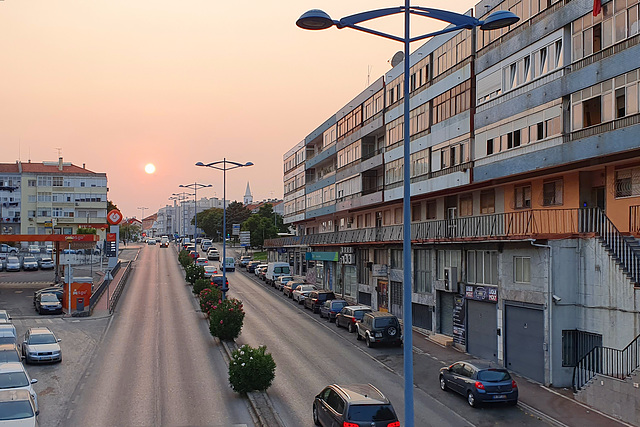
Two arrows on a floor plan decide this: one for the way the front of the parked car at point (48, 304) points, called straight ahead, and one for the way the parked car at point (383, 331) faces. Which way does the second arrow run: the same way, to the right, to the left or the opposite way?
the opposite way

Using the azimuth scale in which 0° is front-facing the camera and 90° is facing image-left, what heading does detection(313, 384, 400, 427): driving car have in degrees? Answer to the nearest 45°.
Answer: approximately 135°

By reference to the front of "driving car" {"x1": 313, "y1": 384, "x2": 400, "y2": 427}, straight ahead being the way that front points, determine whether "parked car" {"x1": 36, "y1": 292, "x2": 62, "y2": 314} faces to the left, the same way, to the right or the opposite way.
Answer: the opposite way

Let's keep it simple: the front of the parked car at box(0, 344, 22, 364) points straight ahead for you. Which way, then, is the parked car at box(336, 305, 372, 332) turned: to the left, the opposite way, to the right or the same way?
the opposite way

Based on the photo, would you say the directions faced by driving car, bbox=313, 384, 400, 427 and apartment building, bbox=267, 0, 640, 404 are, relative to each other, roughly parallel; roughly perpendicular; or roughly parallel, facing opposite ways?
roughly perpendicular

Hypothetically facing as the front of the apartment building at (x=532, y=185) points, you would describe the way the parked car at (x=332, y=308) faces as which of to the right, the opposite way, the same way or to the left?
to the right

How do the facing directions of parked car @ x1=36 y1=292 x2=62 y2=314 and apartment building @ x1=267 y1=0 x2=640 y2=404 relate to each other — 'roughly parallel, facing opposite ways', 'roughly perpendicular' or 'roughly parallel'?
roughly perpendicular

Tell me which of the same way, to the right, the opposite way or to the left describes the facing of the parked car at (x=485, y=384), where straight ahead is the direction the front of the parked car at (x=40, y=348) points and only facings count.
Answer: the opposite way

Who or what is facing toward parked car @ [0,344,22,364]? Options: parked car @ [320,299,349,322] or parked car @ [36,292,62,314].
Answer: parked car @ [36,292,62,314]

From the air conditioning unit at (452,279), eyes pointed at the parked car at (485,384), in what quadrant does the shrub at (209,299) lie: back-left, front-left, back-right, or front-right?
back-right

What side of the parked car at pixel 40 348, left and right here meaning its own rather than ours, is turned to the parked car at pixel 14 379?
front

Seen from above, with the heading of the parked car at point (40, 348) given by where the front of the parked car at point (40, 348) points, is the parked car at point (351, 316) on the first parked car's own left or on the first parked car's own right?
on the first parked car's own left

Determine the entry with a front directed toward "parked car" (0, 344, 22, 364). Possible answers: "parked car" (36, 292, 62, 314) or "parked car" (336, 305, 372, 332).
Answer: "parked car" (36, 292, 62, 314)
